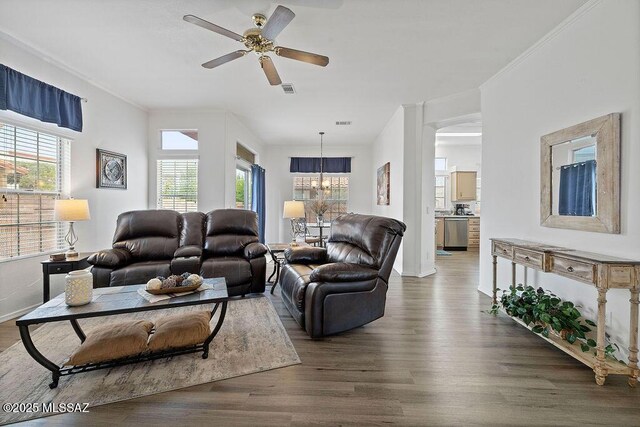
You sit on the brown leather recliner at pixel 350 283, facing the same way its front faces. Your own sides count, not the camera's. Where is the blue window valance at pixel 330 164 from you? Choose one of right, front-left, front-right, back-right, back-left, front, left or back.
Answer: back-right

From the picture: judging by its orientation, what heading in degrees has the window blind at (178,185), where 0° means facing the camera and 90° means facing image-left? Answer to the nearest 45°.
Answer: approximately 0°

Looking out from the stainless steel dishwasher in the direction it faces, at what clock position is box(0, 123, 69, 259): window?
The window is roughly at 1 o'clock from the stainless steel dishwasher.

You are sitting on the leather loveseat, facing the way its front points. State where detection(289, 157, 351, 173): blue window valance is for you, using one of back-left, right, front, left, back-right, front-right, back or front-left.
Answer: back-left

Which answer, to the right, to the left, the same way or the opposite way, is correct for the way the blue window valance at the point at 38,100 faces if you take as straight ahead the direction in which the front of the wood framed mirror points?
the opposite way

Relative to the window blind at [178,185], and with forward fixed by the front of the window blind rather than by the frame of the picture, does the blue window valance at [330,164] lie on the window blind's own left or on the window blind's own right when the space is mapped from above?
on the window blind's own left

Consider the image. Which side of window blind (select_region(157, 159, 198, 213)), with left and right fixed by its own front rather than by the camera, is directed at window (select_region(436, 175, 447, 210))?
left

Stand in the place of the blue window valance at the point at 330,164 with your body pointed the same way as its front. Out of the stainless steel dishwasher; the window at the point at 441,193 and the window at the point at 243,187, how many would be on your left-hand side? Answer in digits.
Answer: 2

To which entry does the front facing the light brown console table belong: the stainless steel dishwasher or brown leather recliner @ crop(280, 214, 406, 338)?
the stainless steel dishwasher

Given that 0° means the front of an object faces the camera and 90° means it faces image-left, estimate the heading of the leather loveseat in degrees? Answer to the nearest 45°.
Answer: approximately 0°

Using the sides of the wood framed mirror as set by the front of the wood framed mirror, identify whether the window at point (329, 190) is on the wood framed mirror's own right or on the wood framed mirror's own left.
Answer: on the wood framed mirror's own right

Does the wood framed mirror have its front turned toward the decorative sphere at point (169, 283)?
yes

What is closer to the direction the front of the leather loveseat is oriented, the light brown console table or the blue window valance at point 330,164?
the light brown console table

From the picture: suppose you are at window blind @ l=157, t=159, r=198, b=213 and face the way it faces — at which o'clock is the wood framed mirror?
The wood framed mirror is roughly at 11 o'clock from the window blind.

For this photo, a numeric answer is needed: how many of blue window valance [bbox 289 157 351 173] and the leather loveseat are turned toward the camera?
2
